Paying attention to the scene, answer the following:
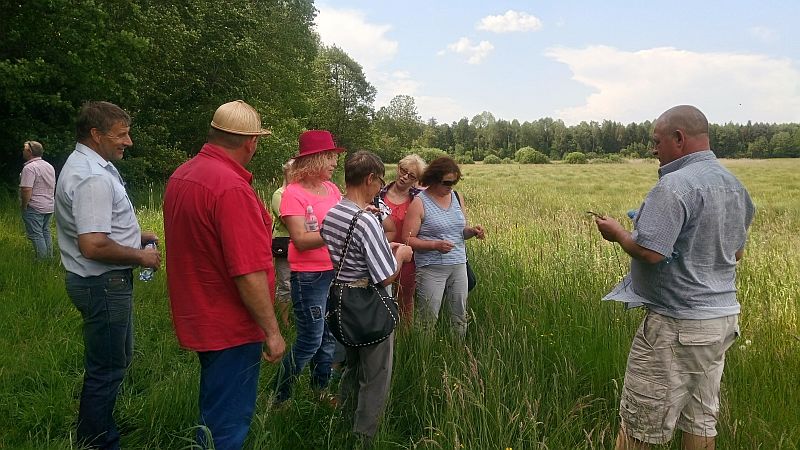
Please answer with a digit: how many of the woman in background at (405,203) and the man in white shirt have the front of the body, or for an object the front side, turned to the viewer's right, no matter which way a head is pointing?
1

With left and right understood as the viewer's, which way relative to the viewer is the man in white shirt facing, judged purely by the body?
facing to the right of the viewer

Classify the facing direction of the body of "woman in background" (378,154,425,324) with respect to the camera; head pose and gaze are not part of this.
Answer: toward the camera

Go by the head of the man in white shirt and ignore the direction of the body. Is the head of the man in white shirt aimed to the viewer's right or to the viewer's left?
to the viewer's right

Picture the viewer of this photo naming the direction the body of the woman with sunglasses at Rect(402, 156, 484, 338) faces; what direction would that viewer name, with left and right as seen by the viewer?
facing the viewer and to the right of the viewer

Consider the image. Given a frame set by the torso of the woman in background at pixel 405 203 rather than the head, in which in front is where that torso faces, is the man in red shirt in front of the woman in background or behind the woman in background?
in front

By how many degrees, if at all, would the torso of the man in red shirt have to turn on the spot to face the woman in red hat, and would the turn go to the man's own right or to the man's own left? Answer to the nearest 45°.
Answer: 0° — they already face them

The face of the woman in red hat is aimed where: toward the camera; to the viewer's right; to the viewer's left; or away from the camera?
to the viewer's right

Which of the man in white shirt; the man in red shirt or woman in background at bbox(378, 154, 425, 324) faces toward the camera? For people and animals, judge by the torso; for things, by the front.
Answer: the woman in background

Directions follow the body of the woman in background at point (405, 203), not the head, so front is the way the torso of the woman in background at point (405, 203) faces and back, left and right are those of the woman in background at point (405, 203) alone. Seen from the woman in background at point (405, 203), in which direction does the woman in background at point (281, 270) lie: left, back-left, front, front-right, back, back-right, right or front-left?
right

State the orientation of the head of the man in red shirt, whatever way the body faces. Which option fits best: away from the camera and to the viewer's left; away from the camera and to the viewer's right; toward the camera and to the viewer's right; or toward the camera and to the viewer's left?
away from the camera and to the viewer's right

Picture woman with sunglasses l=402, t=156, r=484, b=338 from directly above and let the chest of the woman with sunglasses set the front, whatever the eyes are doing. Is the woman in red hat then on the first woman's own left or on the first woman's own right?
on the first woman's own right

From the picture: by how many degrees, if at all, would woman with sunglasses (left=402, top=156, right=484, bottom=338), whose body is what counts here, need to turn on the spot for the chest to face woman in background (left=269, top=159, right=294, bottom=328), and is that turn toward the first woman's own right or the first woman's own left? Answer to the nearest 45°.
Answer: approximately 135° to the first woman's own right

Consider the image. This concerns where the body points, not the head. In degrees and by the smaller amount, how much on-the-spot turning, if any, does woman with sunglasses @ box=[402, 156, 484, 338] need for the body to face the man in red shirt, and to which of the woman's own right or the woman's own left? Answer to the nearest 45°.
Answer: approximately 90° to the woman's own right

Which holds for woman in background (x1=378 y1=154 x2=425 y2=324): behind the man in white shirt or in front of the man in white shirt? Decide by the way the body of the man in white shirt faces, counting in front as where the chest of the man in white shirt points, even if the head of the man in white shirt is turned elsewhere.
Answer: in front

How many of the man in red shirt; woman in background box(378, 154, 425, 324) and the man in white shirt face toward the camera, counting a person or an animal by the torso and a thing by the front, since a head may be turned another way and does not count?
1
